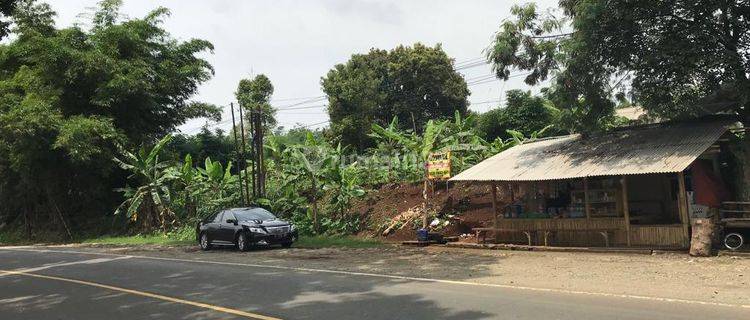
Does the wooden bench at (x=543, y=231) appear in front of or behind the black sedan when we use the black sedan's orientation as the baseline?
in front

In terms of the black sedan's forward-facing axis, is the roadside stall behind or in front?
in front

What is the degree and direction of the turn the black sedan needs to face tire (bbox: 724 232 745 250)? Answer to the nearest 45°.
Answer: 0° — it already faces it

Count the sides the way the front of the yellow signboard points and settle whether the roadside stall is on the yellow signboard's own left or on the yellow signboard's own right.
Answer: on the yellow signboard's own left

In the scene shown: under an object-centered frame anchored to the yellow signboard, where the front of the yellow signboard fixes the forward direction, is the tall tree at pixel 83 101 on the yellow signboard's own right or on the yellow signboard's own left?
on the yellow signboard's own right

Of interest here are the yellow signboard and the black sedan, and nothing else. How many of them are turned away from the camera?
0

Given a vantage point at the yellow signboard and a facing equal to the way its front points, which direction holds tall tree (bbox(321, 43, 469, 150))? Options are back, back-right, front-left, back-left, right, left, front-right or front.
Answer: back

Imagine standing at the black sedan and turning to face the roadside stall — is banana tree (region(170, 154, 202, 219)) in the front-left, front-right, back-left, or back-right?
back-left

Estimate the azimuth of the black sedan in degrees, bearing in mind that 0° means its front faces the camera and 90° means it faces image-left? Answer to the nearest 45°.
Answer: approximately 315°

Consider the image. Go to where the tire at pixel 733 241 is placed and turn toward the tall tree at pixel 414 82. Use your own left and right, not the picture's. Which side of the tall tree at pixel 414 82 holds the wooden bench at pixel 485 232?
left

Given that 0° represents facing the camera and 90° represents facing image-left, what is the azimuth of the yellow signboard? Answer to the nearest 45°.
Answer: approximately 0°

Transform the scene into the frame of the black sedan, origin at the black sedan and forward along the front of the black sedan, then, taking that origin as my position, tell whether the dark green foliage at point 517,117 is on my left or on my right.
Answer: on my left

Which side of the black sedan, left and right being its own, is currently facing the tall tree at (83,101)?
back
